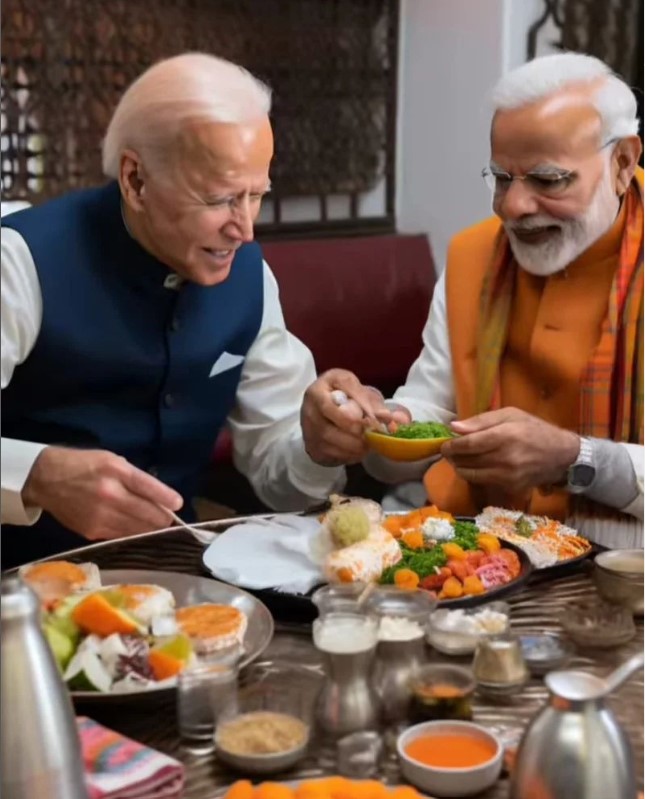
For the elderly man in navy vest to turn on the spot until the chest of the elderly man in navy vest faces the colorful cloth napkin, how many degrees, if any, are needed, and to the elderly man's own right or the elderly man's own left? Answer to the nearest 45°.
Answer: approximately 45° to the elderly man's own right

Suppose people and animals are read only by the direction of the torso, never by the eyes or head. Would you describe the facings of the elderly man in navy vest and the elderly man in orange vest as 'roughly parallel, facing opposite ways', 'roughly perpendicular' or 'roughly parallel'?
roughly perpendicular

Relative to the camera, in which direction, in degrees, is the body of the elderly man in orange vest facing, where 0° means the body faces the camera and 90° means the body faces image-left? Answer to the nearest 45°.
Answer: approximately 45°

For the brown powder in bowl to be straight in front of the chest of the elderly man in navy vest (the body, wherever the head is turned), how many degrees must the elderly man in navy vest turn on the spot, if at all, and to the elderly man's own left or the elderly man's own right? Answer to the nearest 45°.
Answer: approximately 45° to the elderly man's own right

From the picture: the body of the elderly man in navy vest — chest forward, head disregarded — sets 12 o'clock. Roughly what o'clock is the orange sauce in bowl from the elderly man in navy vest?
The orange sauce in bowl is roughly at 1 o'clock from the elderly man in navy vest.
